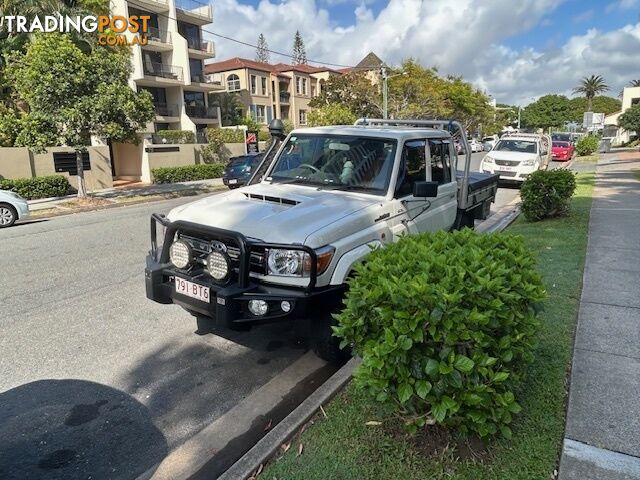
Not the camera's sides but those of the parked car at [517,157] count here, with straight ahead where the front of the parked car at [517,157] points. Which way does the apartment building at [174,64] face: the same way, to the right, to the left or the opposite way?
to the left

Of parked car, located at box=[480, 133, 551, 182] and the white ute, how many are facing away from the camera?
0

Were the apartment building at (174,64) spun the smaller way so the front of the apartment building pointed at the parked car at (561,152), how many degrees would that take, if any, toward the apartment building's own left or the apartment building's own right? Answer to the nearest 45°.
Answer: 0° — it already faces it

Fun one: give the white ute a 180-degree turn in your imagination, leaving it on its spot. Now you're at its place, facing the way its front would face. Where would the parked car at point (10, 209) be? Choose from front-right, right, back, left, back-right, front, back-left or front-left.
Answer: left

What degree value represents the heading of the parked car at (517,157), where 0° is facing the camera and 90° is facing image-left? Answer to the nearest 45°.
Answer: approximately 0°

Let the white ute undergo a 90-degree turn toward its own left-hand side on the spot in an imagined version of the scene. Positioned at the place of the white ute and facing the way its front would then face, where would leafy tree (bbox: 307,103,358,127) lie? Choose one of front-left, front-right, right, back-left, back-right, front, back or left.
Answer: back-left

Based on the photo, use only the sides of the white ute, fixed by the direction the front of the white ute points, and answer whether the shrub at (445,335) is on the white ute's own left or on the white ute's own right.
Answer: on the white ute's own left

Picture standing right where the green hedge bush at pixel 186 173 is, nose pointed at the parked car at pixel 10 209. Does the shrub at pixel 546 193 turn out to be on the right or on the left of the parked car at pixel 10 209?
left

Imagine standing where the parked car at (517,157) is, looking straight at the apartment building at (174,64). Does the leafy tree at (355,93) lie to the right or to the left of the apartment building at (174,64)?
right

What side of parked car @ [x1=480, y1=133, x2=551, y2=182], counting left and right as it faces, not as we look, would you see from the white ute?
front

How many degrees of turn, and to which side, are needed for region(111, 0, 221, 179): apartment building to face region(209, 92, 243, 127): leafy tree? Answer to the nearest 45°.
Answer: approximately 90° to its left

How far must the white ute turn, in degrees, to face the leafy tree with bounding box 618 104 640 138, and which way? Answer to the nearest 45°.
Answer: approximately 180°

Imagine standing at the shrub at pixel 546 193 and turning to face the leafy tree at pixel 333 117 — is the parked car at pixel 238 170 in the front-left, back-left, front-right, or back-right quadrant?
front-left

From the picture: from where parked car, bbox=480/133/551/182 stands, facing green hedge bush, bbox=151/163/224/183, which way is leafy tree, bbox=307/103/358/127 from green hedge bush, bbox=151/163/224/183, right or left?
right

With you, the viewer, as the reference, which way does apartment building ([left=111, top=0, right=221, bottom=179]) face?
facing the viewer and to the right of the viewer

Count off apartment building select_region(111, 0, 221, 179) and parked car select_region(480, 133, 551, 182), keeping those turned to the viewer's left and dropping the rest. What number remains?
0

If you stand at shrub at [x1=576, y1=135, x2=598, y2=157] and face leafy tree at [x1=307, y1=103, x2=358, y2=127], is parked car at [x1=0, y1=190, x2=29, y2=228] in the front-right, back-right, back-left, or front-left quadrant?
front-left

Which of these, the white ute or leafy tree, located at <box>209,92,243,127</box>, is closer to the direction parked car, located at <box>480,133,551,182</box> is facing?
the white ute

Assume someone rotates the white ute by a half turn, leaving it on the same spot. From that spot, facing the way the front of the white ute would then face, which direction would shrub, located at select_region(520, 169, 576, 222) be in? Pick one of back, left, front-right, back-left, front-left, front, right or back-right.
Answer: front
